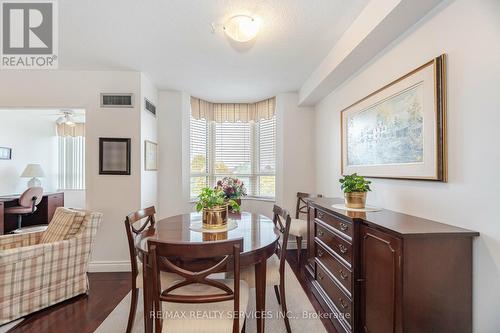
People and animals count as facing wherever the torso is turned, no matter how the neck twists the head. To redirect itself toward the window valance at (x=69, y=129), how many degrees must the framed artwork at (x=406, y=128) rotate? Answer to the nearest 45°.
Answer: approximately 45° to its right

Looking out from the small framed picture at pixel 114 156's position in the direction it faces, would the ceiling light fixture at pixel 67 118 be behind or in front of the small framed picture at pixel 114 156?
behind

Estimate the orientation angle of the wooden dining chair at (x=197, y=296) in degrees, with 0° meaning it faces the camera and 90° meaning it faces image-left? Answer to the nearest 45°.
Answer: approximately 180°

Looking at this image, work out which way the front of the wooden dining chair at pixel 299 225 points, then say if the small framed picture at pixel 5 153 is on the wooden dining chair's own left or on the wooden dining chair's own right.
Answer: on the wooden dining chair's own right

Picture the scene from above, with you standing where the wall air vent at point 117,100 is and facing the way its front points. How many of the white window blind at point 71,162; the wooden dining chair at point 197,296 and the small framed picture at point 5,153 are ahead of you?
1

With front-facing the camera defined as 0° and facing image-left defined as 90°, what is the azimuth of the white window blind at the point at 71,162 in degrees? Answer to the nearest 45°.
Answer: approximately 0°

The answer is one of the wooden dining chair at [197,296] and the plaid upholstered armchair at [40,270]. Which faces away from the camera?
the wooden dining chair

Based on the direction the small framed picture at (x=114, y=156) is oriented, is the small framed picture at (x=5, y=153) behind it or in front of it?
behind

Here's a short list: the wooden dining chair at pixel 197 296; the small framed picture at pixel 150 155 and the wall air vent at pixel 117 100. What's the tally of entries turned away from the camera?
1

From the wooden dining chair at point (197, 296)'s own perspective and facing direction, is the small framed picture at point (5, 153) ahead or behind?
ahead

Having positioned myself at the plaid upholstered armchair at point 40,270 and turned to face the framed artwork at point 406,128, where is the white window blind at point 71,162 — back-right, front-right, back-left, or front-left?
back-left
